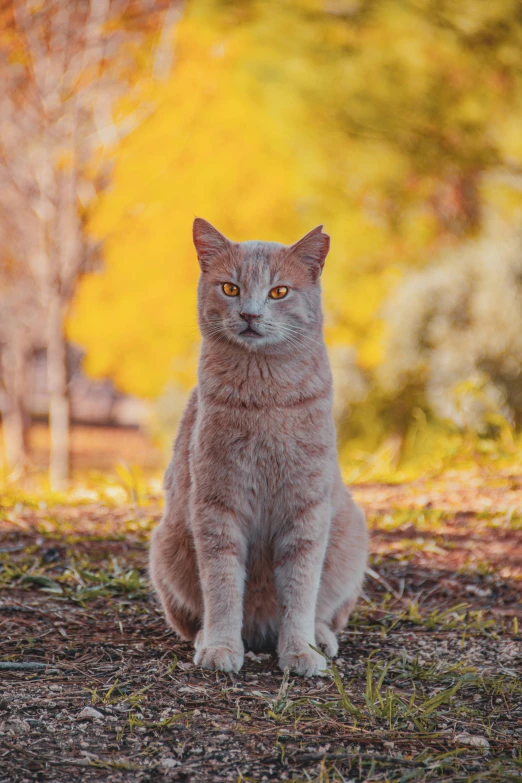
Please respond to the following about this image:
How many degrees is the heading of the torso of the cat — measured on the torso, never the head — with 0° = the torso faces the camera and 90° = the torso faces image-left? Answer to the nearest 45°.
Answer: approximately 0°

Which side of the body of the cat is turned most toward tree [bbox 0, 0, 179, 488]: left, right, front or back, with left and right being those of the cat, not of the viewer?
back
